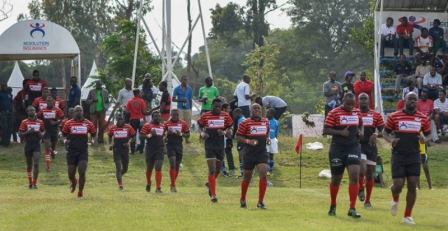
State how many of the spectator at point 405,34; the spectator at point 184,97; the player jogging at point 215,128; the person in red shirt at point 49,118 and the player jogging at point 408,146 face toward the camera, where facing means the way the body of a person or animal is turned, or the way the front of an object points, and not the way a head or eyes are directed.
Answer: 5

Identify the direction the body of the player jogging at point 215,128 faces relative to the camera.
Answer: toward the camera

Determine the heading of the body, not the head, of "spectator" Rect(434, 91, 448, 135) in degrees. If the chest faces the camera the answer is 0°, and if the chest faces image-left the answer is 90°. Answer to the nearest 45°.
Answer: approximately 45°

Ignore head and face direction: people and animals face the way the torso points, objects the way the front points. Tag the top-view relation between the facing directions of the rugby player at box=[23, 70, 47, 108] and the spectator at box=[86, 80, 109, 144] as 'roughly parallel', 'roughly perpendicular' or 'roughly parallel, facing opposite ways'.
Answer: roughly parallel

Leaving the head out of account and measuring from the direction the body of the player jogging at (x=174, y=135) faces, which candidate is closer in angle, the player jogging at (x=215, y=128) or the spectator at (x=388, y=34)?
the player jogging

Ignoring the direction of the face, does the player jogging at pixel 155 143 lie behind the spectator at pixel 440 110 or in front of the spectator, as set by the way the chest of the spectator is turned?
in front

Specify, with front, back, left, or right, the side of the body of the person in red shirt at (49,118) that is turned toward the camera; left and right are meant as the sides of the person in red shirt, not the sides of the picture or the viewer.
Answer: front

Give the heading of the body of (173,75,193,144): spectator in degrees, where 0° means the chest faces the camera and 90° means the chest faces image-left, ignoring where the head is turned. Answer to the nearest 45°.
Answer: approximately 0°

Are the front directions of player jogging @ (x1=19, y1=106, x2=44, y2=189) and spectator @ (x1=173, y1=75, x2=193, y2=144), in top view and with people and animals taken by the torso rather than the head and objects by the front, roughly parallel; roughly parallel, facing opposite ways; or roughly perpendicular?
roughly parallel

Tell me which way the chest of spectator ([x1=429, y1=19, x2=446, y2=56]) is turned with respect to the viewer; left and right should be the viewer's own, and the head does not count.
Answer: facing the viewer
